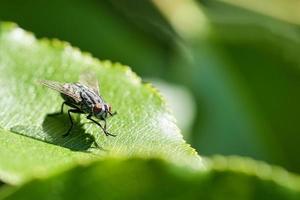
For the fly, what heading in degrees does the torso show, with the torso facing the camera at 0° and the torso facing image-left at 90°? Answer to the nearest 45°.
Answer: approximately 315°

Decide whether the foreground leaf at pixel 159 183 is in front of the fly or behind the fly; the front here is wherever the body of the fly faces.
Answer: in front
